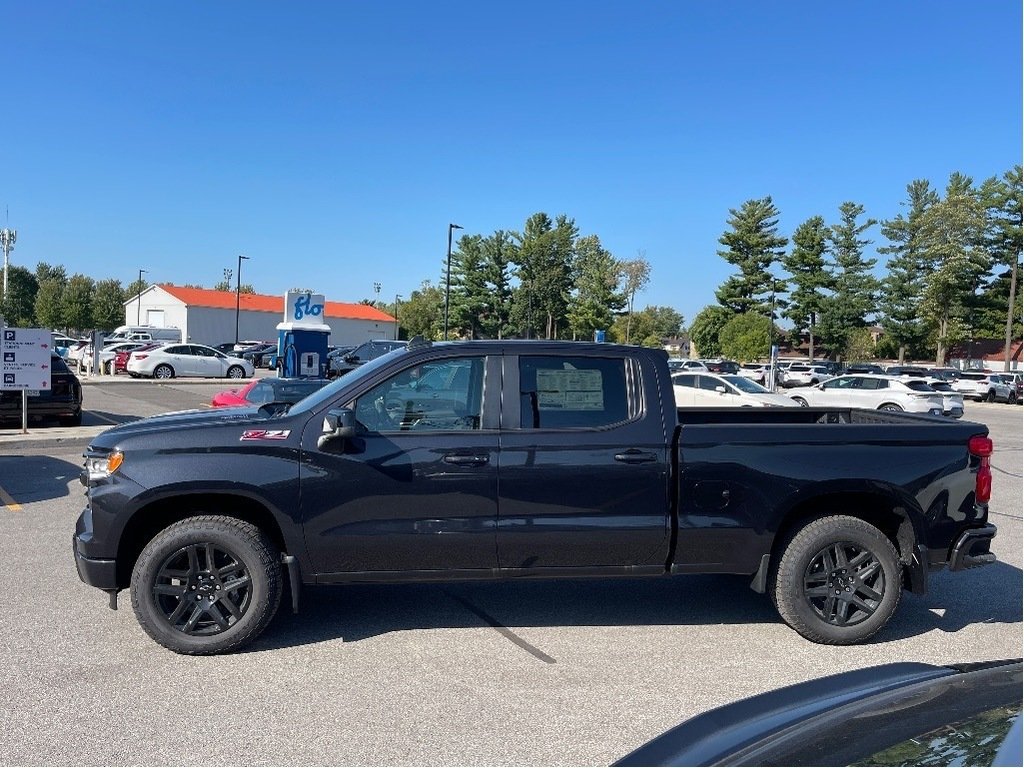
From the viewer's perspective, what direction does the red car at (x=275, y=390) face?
to the viewer's left

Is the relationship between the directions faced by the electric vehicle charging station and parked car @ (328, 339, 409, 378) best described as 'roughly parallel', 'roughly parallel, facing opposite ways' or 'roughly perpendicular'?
roughly perpendicular

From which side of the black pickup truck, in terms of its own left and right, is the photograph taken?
left

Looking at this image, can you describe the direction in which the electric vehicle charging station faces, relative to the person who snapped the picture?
facing the viewer

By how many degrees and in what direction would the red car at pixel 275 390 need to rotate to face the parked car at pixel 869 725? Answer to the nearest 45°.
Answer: approximately 90° to its left

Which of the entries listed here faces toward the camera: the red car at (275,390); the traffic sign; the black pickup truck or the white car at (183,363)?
the traffic sign

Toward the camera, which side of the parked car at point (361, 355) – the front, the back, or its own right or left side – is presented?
left

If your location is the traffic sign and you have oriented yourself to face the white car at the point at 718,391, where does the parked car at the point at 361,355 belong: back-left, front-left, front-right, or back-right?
front-left

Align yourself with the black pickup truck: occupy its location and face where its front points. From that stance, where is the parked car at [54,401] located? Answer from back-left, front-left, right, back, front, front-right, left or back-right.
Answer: front-right

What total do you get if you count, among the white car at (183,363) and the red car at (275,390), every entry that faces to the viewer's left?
1

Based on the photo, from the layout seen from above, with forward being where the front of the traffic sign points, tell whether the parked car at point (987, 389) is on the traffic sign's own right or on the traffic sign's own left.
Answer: on the traffic sign's own left
